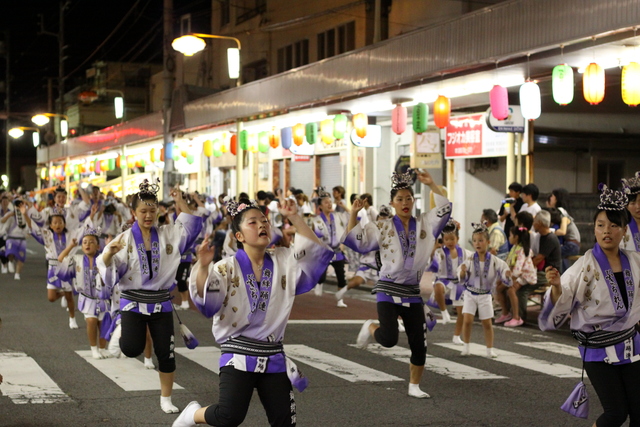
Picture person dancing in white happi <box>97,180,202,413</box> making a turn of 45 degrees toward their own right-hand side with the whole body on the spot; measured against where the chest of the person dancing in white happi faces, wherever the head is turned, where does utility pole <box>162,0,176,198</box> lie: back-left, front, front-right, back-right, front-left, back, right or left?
back-right

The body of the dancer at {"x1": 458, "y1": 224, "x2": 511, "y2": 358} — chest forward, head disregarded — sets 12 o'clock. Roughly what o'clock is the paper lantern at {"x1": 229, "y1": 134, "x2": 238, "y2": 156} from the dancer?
The paper lantern is roughly at 5 o'clock from the dancer.

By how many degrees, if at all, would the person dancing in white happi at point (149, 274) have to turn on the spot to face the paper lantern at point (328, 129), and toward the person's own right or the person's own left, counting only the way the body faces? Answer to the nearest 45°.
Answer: approximately 180°

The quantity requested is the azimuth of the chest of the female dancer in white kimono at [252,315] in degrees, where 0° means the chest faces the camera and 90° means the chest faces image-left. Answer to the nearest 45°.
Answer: approximately 315°

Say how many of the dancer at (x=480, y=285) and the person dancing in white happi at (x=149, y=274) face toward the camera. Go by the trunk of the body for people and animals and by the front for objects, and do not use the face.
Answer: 2

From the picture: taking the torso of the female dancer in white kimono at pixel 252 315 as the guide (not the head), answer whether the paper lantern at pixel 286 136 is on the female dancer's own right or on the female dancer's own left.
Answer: on the female dancer's own left

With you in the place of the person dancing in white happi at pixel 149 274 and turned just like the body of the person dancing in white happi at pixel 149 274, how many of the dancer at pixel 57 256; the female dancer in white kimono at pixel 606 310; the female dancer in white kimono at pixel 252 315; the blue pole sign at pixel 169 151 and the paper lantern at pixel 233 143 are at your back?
3

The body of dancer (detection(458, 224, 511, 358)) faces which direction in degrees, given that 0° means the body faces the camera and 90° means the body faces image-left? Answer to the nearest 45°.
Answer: approximately 0°

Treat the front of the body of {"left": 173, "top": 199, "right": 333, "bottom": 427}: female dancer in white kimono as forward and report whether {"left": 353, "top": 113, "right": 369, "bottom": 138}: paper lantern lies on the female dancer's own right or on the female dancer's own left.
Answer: on the female dancer's own left

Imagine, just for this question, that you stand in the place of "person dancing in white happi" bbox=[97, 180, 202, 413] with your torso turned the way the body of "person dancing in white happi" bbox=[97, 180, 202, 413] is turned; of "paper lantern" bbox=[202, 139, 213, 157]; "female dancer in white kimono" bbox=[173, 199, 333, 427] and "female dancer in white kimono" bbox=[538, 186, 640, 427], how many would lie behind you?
1

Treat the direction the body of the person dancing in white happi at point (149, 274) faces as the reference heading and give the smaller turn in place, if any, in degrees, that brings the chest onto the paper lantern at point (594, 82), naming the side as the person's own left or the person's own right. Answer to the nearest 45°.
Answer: approximately 135° to the person's own left
